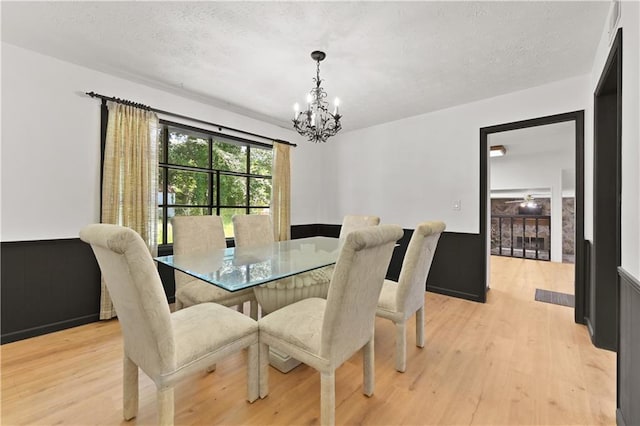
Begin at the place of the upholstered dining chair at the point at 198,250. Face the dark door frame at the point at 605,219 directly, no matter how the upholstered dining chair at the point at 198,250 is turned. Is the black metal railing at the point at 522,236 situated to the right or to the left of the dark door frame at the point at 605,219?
left

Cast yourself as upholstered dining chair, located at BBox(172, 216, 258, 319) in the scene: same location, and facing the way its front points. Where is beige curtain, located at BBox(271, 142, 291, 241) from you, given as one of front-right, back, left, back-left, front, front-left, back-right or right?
left

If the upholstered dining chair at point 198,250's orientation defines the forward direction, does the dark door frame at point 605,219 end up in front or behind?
in front

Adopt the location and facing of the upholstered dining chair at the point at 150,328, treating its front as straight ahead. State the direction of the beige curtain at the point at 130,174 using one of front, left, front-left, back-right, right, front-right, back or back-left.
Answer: front-left

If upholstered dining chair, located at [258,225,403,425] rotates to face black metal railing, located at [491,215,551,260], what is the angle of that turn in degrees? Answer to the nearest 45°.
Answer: approximately 90° to its right

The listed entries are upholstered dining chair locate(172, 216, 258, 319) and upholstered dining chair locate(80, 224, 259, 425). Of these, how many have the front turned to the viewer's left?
0

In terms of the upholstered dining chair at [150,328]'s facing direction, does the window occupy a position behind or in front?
in front

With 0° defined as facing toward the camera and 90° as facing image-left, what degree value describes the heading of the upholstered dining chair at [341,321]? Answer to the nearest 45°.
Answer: approximately 135°

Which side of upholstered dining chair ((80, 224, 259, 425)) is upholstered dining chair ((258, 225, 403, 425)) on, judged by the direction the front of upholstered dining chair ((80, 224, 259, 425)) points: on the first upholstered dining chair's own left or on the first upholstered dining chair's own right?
on the first upholstered dining chair's own right

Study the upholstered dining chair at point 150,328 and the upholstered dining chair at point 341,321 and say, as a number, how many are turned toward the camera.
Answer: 0

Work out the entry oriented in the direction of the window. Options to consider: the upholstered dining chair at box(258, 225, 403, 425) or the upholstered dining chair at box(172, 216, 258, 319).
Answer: the upholstered dining chair at box(258, 225, 403, 425)

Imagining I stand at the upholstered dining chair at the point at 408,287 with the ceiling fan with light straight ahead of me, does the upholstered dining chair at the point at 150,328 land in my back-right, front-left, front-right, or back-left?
back-left

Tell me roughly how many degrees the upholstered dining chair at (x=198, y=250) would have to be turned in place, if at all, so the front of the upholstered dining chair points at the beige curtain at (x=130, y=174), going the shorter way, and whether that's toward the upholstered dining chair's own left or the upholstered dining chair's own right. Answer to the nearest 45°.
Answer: approximately 180°

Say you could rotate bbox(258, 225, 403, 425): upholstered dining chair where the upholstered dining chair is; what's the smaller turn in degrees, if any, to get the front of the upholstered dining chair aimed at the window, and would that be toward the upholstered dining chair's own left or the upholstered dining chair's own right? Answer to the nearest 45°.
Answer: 0° — it already faces it

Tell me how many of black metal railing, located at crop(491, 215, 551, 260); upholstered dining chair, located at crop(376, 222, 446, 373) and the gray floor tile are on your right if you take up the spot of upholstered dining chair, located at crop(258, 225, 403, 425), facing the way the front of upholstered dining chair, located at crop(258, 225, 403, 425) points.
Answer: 3

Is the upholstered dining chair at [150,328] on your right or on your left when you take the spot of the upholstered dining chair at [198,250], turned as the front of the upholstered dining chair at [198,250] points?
on your right

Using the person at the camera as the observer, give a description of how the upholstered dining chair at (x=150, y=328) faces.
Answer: facing away from the viewer and to the right of the viewer
